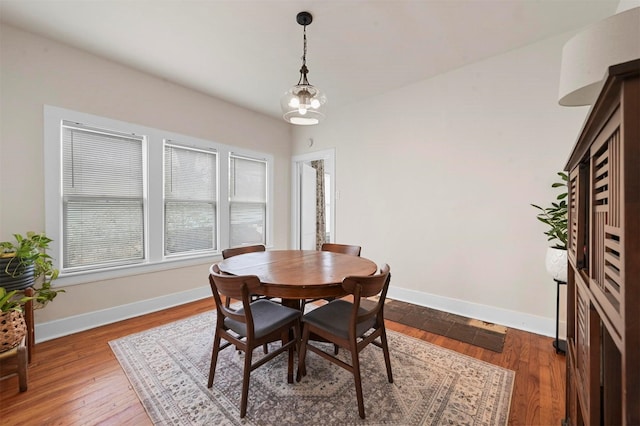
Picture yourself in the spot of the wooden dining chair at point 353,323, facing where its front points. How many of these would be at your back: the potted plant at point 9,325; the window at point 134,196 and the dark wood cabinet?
1

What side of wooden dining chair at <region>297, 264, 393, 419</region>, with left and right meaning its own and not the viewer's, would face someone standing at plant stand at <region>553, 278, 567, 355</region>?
right

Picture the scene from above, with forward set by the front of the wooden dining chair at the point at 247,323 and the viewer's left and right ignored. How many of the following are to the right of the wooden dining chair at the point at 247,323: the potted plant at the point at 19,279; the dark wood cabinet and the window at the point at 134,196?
1

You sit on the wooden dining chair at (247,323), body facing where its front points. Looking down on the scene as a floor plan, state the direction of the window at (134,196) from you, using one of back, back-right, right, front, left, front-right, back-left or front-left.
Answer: left

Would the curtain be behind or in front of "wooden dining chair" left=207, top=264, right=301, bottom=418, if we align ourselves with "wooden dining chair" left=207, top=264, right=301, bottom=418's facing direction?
in front

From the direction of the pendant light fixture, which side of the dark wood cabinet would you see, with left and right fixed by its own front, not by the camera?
front

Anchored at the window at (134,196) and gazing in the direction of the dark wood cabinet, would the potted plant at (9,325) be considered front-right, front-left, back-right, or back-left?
front-right

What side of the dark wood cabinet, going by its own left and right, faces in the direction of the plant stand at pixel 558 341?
right

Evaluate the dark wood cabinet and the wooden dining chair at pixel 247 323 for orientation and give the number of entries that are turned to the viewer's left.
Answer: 1

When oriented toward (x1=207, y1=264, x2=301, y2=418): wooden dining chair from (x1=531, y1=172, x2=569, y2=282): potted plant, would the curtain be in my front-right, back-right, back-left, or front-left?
front-right

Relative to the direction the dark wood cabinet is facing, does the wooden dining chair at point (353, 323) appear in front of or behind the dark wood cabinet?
in front

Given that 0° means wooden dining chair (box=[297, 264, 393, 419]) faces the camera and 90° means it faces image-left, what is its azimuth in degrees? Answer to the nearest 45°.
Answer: approximately 135°

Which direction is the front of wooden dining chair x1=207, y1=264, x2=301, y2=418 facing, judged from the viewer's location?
facing away from the viewer and to the right of the viewer

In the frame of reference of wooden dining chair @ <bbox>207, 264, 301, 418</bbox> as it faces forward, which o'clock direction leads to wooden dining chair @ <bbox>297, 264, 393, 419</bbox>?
wooden dining chair @ <bbox>297, 264, 393, 419</bbox> is roughly at 2 o'clock from wooden dining chair @ <bbox>207, 264, 301, 418</bbox>.

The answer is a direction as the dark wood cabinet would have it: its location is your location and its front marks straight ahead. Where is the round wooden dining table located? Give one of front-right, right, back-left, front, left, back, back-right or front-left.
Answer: front

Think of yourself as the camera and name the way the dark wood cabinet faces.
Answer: facing to the left of the viewer
